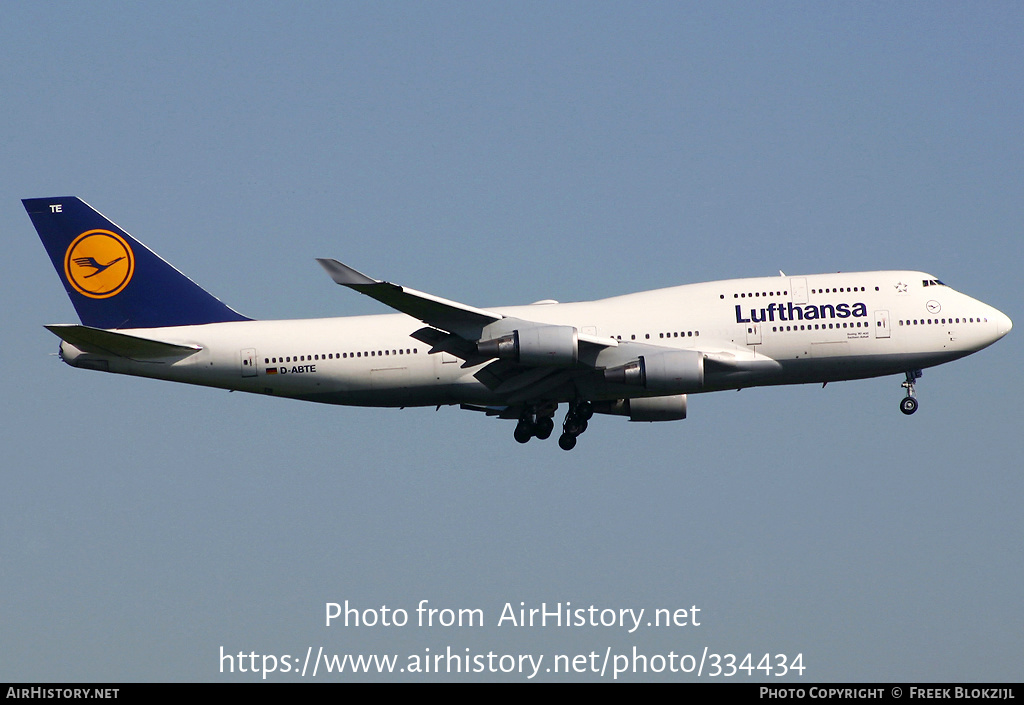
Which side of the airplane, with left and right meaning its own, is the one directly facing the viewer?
right
